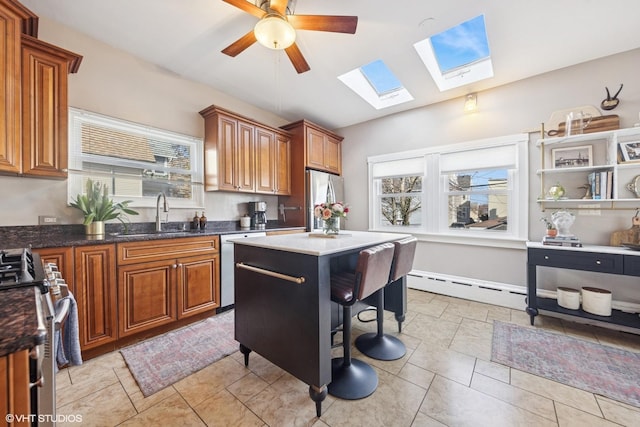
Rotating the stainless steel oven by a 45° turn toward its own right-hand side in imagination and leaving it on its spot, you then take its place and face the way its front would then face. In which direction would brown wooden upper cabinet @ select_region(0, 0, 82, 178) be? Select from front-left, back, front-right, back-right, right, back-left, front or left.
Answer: back-left

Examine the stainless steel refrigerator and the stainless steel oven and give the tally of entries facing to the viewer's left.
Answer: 0

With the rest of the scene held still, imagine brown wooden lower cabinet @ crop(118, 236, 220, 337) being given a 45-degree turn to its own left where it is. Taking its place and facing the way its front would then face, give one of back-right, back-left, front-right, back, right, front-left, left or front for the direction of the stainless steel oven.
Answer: right

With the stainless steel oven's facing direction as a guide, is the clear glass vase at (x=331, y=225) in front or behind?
in front

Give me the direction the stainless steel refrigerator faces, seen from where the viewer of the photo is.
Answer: facing the viewer and to the right of the viewer

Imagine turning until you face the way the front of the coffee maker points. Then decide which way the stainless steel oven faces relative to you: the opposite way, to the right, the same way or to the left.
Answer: to the left

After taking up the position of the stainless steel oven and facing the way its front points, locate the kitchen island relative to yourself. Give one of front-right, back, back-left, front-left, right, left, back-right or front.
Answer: front

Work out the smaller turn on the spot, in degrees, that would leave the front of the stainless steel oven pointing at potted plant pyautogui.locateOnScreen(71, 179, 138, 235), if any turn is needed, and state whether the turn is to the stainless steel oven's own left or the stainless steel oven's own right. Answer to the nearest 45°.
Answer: approximately 90° to the stainless steel oven's own left

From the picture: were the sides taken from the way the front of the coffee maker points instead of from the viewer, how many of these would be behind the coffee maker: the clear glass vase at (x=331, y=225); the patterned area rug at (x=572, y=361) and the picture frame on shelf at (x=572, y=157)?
0

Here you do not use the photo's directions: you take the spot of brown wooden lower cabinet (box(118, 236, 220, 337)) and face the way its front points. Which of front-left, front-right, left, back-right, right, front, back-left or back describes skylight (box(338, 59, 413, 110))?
front-left

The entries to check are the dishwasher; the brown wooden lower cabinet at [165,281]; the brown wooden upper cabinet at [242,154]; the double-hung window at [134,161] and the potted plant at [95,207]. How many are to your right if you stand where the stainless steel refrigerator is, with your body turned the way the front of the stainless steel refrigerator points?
5

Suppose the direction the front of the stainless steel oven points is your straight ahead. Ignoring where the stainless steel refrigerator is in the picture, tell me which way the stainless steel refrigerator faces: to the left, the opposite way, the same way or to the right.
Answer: to the right

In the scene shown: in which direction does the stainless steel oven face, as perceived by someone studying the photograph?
facing to the right of the viewer

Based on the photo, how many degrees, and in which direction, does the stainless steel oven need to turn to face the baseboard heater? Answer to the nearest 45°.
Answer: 0° — it already faces it

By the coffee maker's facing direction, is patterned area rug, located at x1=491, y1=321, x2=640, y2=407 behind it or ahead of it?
ahead
